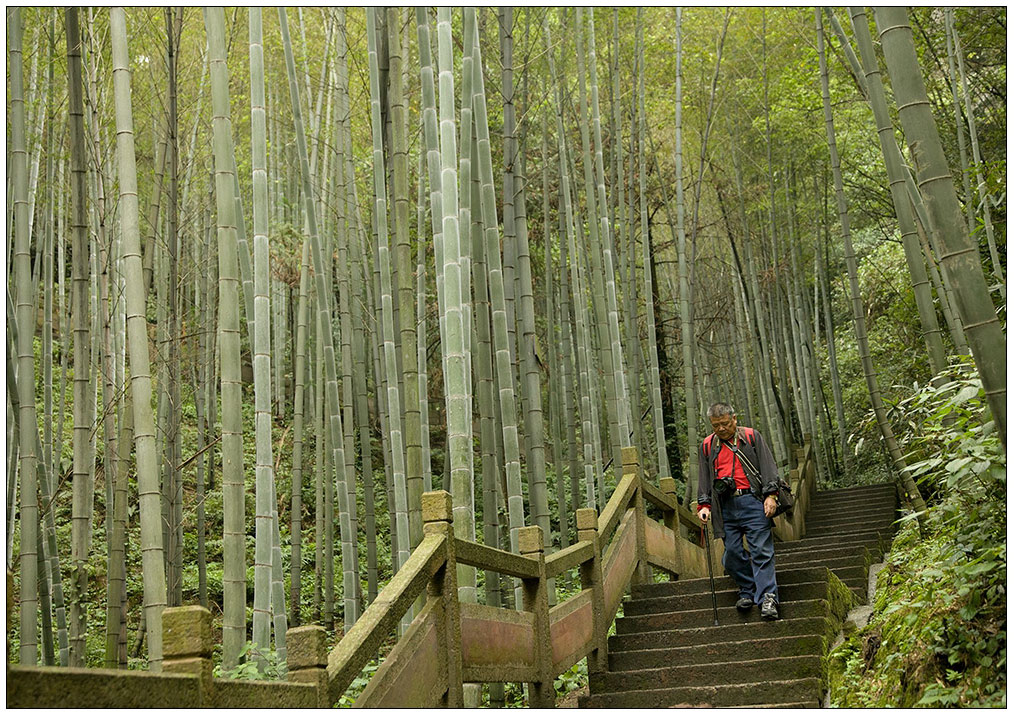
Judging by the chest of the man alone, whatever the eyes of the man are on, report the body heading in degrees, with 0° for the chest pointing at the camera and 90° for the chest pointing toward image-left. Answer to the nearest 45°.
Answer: approximately 0°

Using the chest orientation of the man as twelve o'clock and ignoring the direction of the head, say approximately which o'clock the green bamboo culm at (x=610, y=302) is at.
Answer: The green bamboo culm is roughly at 5 o'clock from the man.

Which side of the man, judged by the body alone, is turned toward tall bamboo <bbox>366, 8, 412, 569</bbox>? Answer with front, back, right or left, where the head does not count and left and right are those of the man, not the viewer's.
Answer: right

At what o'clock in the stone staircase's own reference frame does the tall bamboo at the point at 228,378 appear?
The tall bamboo is roughly at 2 o'clock from the stone staircase.

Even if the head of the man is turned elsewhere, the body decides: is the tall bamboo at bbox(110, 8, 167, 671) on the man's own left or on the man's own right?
on the man's own right

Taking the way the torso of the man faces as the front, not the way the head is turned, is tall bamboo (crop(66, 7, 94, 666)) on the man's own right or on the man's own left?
on the man's own right

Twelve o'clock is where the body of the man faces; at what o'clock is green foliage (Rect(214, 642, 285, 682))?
The green foliage is roughly at 2 o'clock from the man.

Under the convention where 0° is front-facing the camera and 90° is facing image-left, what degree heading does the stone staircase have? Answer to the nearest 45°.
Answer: approximately 0°

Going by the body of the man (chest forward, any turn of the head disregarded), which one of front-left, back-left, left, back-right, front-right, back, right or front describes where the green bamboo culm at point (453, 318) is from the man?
front-right
